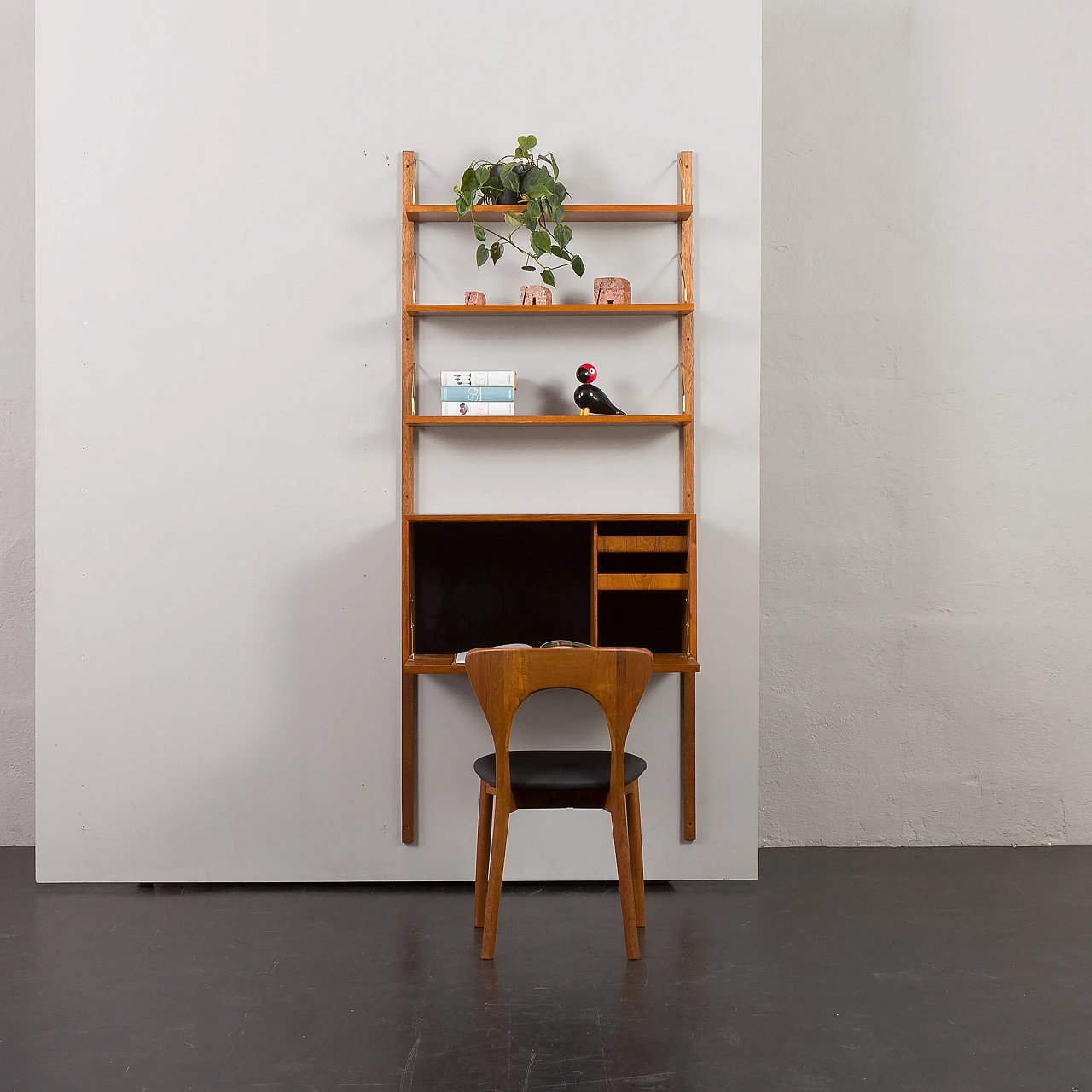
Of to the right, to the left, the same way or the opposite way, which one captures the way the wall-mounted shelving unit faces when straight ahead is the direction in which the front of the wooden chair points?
the opposite way

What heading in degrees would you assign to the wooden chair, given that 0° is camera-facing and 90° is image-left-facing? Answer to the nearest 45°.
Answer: approximately 180°

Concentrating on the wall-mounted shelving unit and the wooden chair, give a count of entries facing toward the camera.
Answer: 1

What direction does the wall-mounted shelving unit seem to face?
toward the camera
